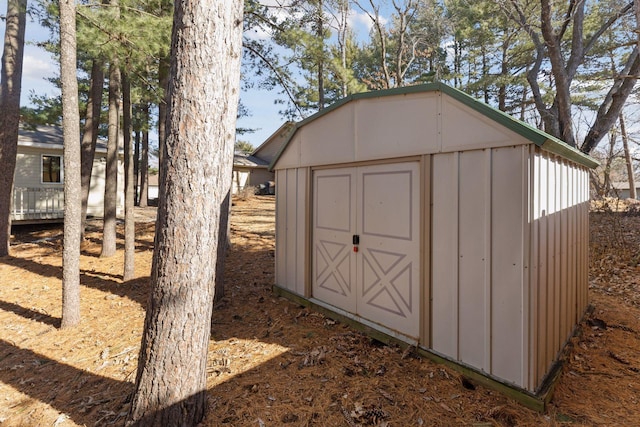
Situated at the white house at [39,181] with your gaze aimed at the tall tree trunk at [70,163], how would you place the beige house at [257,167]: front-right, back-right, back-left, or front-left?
back-left

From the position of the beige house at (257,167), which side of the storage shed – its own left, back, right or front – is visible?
right

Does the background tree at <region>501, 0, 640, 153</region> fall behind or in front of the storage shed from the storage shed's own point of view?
behind

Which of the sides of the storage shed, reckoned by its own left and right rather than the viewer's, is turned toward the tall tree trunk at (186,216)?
front

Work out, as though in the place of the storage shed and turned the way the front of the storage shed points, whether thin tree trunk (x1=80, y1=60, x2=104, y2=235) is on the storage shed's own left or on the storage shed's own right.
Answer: on the storage shed's own right

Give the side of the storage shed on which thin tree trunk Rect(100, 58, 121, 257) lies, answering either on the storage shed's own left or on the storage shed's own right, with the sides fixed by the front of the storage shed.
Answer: on the storage shed's own right

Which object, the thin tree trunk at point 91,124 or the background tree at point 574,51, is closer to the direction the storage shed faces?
the thin tree trunk
